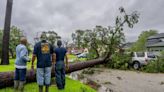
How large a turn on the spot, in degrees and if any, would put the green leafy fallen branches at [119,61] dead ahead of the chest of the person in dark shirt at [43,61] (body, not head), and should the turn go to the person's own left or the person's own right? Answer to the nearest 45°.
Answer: approximately 45° to the person's own right

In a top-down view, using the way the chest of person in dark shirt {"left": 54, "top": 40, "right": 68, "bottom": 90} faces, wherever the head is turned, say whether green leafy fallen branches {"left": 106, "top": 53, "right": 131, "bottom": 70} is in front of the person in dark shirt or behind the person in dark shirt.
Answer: in front

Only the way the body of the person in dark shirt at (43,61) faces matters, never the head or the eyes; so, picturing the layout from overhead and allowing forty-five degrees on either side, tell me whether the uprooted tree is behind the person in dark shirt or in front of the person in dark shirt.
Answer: in front

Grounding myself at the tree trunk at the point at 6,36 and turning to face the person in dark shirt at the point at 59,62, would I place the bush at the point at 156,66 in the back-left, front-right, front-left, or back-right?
front-left

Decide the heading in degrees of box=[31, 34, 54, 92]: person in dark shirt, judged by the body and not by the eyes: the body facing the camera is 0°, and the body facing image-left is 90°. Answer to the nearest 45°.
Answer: approximately 180°

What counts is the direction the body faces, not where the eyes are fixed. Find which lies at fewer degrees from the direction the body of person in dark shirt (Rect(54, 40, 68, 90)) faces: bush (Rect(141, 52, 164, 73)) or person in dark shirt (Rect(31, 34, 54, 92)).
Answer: the bush

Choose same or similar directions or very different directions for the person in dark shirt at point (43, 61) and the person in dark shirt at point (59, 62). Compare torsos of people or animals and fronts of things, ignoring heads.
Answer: same or similar directions

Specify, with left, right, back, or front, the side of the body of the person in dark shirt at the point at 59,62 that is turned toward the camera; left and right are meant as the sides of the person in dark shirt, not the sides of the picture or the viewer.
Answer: back
